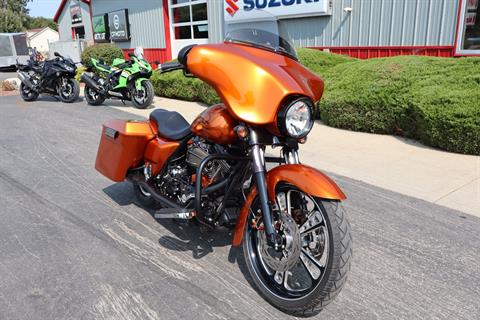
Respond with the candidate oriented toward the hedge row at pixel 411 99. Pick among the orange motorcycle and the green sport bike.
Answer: the green sport bike

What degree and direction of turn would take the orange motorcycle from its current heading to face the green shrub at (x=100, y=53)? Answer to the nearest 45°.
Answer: approximately 135° to its left

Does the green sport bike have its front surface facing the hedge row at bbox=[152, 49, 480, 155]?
yes

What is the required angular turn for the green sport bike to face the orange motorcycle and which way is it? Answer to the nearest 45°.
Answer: approximately 45° to its right

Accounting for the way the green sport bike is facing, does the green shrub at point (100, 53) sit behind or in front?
behind

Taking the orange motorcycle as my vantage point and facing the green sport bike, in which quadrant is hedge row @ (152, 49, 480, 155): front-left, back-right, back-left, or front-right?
front-right

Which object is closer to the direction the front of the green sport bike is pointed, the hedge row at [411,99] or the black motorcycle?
the hedge row

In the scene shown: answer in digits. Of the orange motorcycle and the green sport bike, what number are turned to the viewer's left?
0

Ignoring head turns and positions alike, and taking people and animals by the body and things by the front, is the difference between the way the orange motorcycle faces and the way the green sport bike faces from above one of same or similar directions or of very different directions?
same or similar directions

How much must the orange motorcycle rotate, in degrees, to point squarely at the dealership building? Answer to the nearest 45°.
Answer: approximately 135° to its left

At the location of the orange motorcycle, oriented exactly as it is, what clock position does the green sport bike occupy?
The green sport bike is roughly at 7 o'clock from the orange motorcycle.

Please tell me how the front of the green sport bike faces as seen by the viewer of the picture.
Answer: facing the viewer and to the right of the viewer
